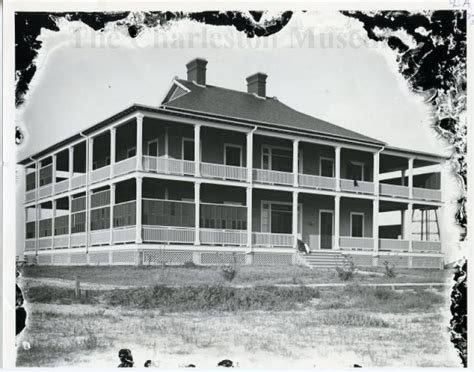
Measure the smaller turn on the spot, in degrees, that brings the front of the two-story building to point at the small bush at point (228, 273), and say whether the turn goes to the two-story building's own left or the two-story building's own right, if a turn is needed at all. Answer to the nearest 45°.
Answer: approximately 45° to the two-story building's own right

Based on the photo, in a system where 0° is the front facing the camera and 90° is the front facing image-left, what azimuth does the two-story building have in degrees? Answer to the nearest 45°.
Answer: approximately 315°

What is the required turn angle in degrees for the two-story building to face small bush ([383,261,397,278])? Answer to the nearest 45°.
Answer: approximately 45° to its left
